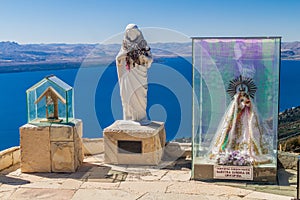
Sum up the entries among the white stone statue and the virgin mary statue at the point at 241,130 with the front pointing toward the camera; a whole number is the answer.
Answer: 2

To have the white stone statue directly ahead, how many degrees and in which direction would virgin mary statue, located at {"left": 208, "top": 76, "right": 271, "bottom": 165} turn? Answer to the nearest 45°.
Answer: approximately 90° to its right

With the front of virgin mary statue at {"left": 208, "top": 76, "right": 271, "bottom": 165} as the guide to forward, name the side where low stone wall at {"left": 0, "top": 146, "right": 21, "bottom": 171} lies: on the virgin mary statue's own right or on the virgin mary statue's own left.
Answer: on the virgin mary statue's own right

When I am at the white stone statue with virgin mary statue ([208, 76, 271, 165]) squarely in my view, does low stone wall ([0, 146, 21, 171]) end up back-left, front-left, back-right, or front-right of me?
back-right

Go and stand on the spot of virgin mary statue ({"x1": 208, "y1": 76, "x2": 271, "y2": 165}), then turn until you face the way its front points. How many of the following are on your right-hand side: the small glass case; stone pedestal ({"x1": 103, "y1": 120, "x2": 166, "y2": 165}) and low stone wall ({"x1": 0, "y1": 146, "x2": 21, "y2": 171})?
3

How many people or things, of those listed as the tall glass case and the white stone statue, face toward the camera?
2

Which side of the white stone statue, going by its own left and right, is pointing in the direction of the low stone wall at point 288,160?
left

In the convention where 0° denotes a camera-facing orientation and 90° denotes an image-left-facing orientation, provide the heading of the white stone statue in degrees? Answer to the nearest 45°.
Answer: approximately 0°

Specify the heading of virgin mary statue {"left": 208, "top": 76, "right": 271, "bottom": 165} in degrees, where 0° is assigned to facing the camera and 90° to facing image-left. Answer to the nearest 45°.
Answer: approximately 0°
